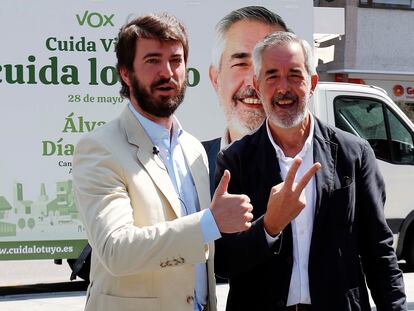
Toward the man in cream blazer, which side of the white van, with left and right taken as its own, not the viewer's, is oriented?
right

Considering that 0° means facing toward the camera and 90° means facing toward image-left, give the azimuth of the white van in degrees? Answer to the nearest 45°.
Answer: approximately 270°

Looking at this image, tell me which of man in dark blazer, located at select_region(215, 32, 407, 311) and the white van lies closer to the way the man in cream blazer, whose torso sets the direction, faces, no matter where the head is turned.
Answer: the man in dark blazer

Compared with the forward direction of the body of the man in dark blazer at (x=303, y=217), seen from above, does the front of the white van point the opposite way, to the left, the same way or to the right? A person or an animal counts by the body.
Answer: to the left

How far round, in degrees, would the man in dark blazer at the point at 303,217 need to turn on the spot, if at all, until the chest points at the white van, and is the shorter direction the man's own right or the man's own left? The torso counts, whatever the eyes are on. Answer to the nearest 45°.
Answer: approximately 180°

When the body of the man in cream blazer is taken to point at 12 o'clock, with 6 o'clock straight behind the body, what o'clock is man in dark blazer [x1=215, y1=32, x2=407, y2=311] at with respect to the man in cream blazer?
The man in dark blazer is roughly at 10 o'clock from the man in cream blazer.

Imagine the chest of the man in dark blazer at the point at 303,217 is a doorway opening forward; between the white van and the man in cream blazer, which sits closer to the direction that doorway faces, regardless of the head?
the man in cream blazer

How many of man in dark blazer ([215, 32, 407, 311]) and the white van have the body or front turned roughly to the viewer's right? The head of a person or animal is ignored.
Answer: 1

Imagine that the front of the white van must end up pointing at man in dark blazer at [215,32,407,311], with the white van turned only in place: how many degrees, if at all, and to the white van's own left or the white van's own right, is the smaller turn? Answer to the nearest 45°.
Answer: approximately 90° to the white van's own right

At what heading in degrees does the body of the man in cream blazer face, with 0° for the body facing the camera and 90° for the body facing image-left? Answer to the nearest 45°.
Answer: approximately 315°
